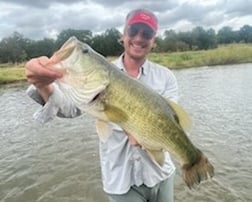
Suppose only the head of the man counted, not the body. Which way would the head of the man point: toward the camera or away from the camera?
toward the camera

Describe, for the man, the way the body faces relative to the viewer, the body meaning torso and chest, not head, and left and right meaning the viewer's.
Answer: facing the viewer
